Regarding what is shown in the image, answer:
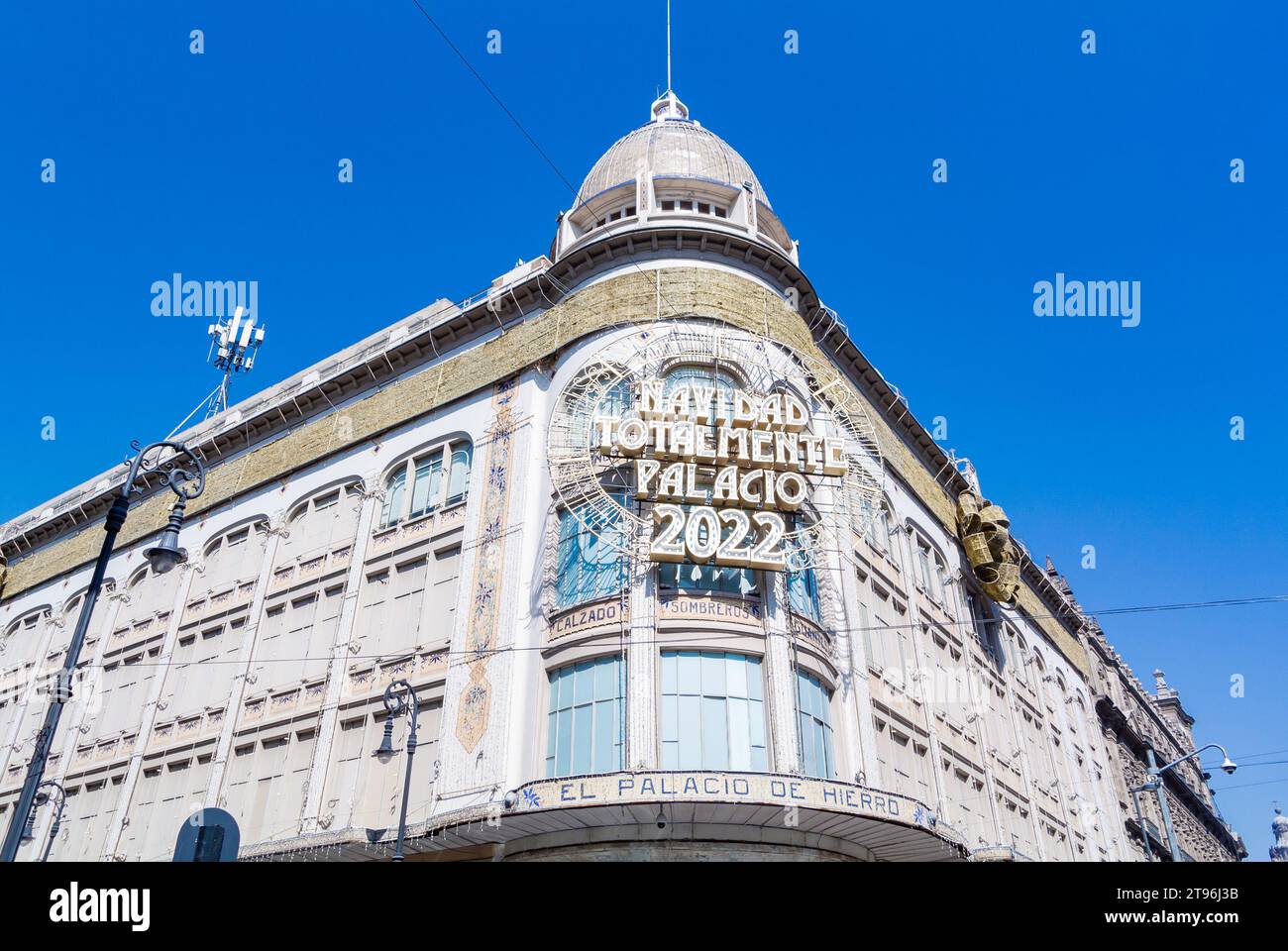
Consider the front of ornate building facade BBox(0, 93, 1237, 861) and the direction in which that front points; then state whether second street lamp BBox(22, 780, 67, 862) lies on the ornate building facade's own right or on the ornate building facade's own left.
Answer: on the ornate building facade's own right

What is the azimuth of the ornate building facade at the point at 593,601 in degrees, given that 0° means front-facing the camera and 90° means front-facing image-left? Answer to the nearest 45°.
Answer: approximately 0°
